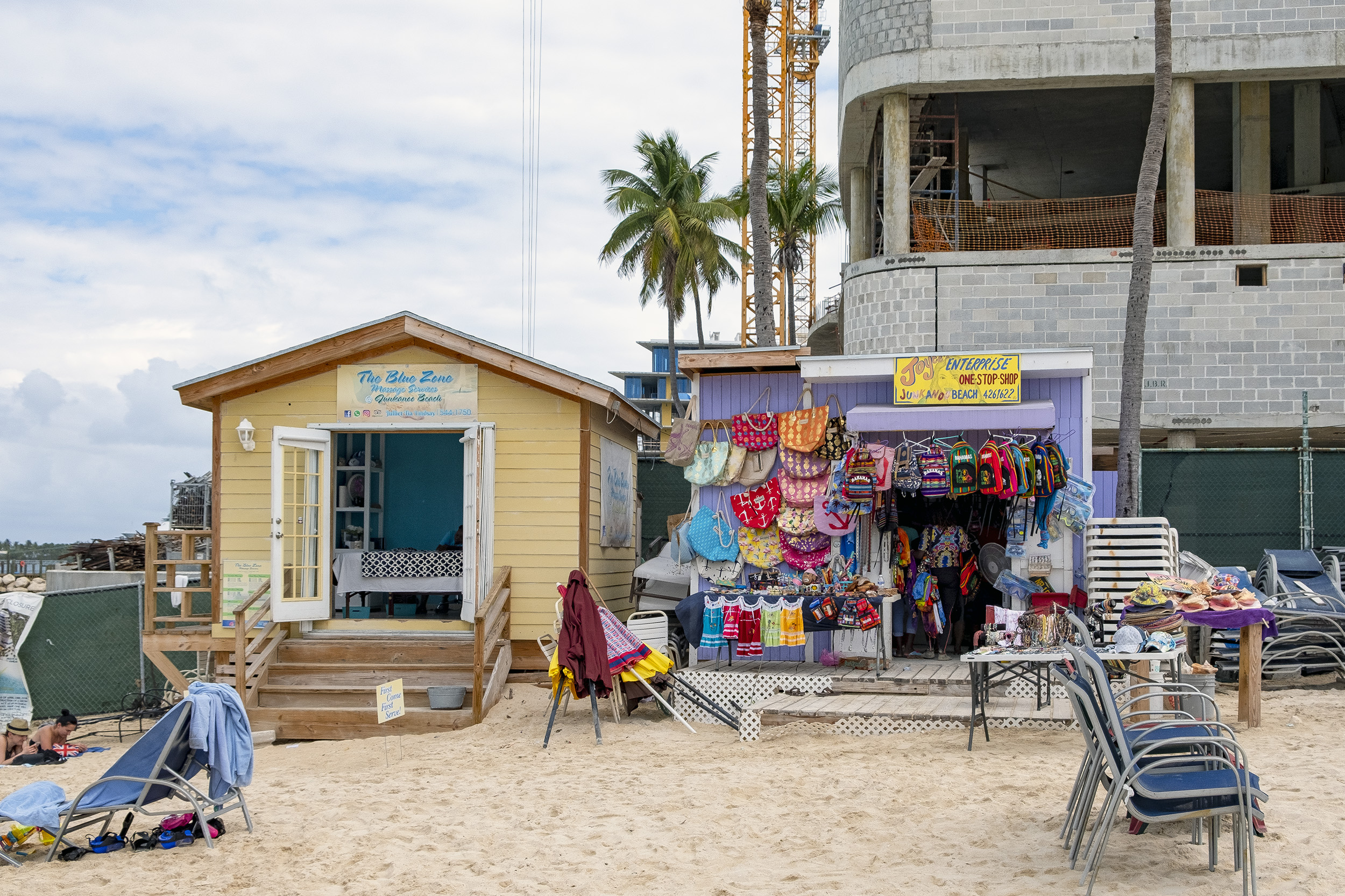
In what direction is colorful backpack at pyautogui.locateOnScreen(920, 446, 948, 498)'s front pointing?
toward the camera

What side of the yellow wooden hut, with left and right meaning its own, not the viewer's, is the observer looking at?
front

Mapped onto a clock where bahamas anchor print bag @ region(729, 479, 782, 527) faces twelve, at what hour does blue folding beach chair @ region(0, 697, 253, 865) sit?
The blue folding beach chair is roughly at 1 o'clock from the bahamas anchor print bag.

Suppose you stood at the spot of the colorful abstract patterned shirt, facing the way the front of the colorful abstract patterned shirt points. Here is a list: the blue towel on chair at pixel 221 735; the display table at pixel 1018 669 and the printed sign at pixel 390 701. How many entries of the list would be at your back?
0

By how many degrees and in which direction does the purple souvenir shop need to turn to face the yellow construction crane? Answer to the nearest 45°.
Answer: approximately 180°

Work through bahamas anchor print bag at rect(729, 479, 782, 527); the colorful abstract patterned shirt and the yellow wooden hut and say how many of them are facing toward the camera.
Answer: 3

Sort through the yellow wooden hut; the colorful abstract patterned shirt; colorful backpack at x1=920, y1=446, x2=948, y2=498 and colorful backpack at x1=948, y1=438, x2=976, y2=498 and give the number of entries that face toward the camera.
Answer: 4

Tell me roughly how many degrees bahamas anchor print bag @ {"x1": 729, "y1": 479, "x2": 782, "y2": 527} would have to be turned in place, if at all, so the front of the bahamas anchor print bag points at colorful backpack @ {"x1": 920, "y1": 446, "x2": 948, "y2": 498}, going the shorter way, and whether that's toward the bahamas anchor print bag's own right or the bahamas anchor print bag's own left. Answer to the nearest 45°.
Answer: approximately 45° to the bahamas anchor print bag's own left

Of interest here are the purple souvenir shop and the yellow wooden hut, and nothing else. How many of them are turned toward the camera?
2

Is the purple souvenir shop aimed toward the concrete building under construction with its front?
no

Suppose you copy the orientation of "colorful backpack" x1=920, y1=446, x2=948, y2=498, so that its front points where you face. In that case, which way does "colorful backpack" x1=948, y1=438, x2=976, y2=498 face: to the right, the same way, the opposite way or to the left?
the same way

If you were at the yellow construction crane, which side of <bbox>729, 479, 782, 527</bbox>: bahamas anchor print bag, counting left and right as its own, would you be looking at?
back

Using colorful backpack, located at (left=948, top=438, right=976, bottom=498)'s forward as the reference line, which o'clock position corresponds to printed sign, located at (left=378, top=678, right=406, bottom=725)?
The printed sign is roughly at 2 o'clock from the colorful backpack.

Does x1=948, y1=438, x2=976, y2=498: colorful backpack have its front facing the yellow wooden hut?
no

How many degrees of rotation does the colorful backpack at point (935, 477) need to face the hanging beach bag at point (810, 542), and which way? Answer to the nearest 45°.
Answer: approximately 135° to its right

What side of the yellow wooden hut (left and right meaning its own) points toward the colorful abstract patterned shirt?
left

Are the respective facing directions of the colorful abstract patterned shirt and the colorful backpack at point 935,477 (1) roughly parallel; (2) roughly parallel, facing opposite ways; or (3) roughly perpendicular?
roughly parallel

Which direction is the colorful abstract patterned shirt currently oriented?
toward the camera
